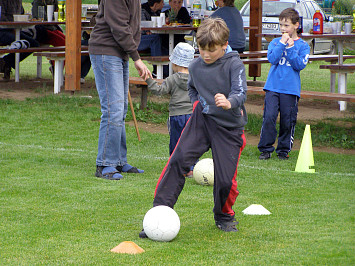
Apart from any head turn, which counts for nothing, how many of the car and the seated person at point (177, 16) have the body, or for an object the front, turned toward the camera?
1

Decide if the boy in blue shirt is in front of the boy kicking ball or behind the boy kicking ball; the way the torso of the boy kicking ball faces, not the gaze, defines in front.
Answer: behind

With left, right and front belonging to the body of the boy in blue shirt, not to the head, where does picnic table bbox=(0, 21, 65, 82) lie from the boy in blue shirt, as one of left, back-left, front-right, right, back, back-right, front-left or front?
right

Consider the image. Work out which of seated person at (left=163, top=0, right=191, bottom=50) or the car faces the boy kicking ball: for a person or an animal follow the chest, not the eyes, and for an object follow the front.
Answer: the seated person

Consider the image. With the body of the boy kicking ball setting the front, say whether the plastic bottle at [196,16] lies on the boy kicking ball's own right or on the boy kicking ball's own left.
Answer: on the boy kicking ball's own right

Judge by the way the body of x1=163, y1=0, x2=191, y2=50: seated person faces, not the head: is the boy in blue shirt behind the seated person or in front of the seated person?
in front

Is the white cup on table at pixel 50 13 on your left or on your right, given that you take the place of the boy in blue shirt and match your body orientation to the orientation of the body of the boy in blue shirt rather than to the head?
on your right

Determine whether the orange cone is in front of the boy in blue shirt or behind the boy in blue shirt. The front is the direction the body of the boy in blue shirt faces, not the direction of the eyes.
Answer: in front

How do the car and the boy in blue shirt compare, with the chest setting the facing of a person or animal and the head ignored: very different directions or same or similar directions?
very different directions

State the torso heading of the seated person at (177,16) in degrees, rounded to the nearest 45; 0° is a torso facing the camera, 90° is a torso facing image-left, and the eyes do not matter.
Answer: approximately 0°

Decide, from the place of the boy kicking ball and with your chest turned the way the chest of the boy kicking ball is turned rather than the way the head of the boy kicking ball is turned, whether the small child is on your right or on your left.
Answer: on your right

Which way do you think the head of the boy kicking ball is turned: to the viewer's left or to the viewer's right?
to the viewer's left

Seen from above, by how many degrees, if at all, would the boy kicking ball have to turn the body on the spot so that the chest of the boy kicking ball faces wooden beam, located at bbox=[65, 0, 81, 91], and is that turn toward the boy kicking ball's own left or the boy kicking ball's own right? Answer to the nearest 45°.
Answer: approximately 135° to the boy kicking ball's own right

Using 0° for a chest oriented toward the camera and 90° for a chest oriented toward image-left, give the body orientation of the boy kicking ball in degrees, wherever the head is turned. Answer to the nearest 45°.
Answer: approximately 45°

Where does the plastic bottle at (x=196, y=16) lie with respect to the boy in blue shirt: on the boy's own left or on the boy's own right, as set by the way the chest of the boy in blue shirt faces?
on the boy's own right

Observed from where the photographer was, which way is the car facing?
facing away from the viewer and to the right of the viewer
